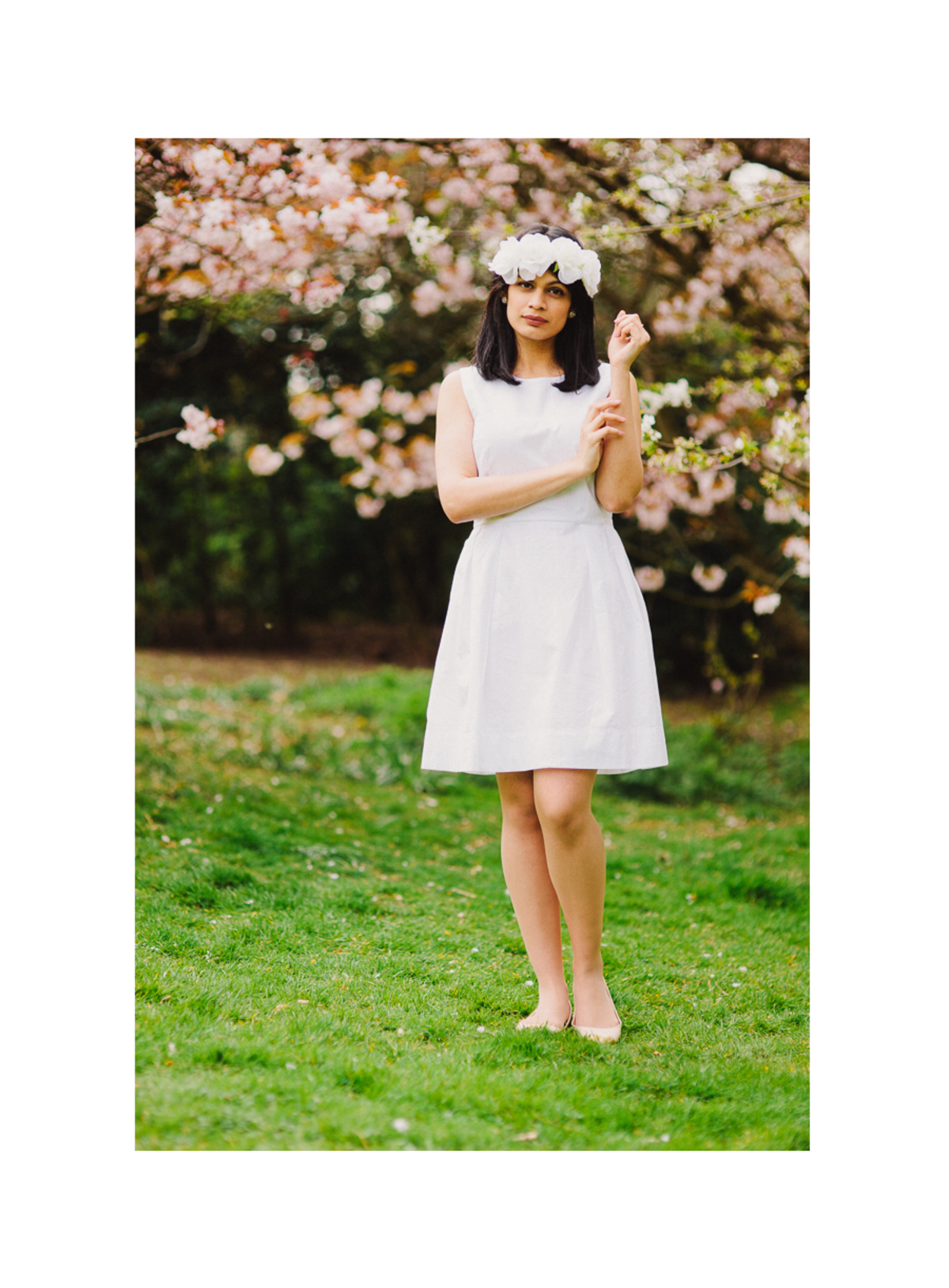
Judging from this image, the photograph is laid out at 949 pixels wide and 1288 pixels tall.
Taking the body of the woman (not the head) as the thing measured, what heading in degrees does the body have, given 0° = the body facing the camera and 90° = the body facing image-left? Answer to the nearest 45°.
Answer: approximately 0°

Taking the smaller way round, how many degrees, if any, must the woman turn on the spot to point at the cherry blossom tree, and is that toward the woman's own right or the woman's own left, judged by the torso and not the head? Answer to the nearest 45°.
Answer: approximately 180°
